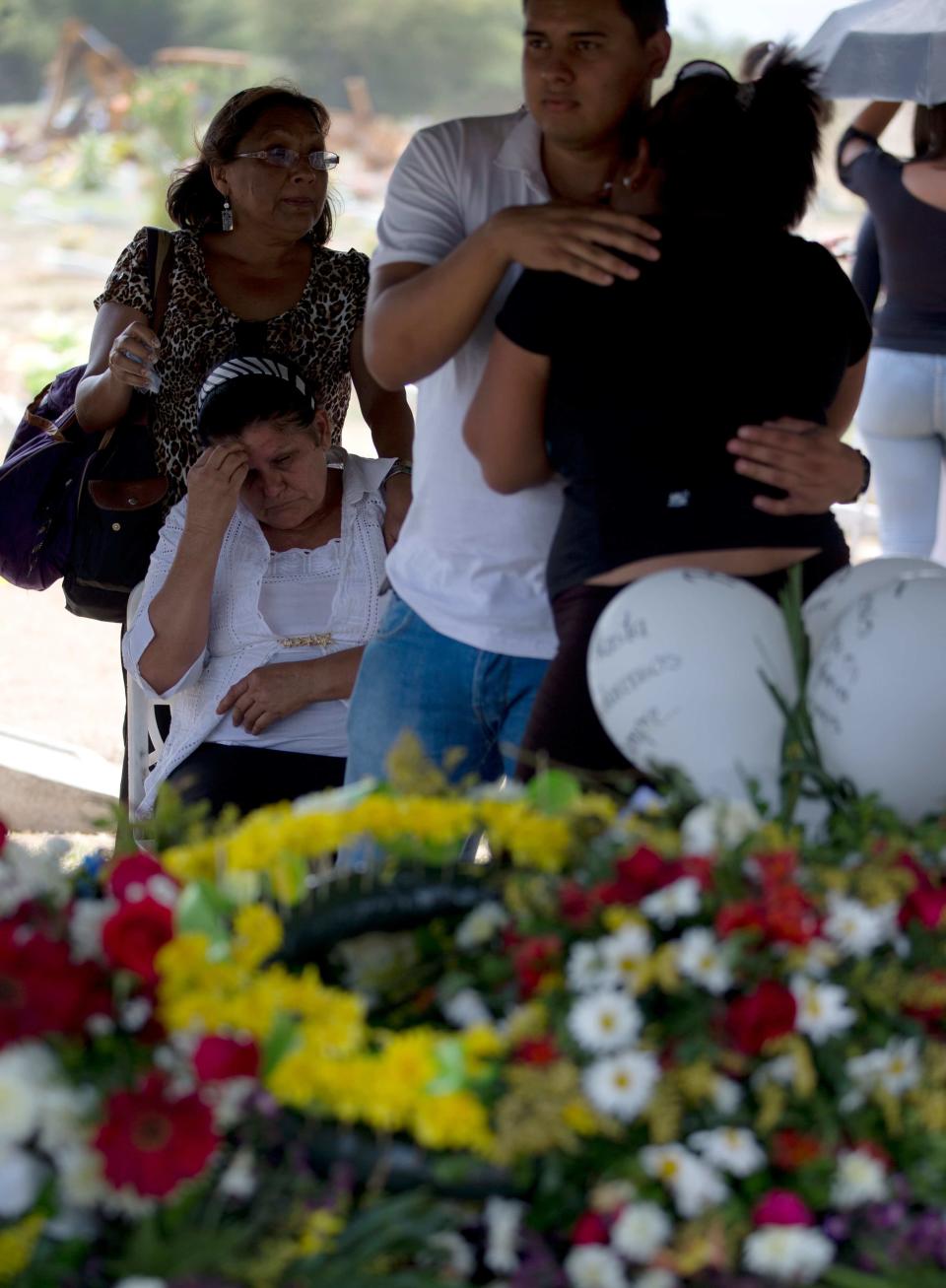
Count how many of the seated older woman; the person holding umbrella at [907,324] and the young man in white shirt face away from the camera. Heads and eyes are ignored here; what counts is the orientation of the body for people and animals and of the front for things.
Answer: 1

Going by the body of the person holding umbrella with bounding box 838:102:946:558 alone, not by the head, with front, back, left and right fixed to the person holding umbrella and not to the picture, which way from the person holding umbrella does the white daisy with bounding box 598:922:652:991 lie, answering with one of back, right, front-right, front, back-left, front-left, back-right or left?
back

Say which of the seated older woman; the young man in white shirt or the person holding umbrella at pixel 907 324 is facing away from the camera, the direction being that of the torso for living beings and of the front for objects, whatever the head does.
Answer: the person holding umbrella

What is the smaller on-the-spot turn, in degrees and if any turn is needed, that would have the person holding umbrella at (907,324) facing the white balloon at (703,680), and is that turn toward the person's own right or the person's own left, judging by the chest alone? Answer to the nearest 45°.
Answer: approximately 180°

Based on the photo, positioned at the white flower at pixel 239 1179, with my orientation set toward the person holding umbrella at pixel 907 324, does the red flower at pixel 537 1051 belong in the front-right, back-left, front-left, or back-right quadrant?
front-right

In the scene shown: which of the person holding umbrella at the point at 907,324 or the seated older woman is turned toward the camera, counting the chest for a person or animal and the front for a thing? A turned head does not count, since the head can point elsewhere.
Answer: the seated older woman

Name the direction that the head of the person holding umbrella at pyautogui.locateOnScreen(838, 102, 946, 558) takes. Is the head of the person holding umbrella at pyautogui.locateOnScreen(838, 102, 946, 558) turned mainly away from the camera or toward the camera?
away from the camera

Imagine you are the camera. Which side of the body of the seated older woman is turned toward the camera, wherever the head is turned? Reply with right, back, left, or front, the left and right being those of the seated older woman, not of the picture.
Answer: front

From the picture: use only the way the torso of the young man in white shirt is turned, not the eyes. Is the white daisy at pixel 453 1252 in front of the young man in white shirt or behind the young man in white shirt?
in front

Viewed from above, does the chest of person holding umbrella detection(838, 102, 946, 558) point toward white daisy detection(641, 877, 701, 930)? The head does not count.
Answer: no

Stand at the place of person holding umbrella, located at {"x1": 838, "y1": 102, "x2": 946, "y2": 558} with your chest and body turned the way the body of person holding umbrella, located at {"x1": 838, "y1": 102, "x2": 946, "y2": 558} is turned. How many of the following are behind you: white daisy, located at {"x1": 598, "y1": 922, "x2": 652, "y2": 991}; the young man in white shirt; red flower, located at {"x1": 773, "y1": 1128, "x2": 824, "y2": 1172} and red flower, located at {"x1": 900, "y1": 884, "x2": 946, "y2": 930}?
4

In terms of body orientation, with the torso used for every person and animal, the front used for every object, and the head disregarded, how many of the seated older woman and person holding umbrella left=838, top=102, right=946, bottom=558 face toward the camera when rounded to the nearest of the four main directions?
1

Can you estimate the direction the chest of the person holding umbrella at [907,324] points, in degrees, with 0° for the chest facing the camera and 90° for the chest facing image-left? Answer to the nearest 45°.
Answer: approximately 180°

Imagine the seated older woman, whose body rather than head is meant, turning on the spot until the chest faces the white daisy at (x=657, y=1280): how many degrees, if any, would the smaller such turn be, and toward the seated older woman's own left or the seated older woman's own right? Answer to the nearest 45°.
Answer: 0° — they already face it

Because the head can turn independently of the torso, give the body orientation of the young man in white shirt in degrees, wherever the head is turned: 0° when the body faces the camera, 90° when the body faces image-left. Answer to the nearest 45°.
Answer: approximately 315°
